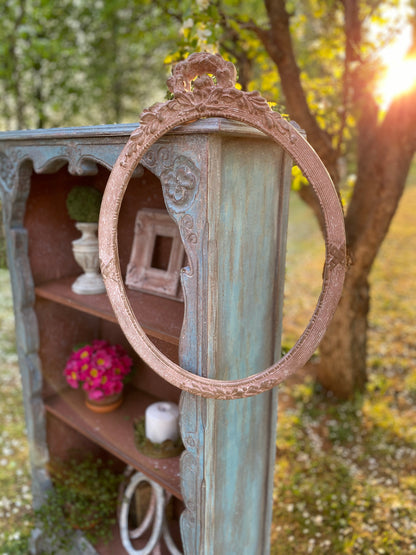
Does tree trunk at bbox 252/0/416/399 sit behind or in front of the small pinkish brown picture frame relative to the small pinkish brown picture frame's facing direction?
behind
